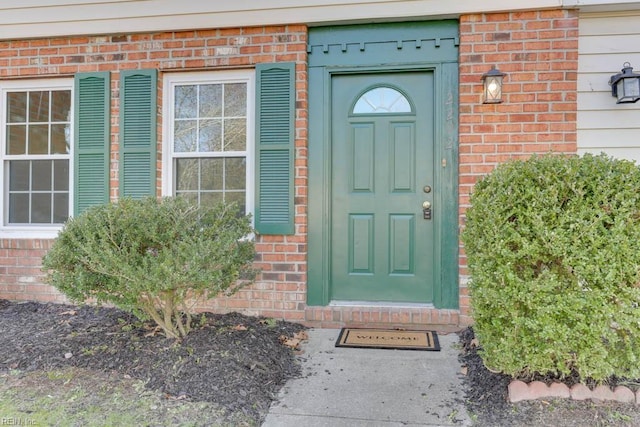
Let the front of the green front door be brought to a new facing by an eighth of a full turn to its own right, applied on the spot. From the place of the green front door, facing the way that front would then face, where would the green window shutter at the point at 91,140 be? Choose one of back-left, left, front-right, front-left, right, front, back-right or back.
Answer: front-right

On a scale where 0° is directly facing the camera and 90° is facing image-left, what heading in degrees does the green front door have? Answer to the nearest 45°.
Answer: approximately 0°

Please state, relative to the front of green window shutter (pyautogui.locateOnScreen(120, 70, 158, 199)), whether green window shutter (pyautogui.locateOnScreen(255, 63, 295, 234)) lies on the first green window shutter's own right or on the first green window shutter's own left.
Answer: on the first green window shutter's own left

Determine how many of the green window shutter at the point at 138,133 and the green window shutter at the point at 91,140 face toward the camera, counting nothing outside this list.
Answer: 2
